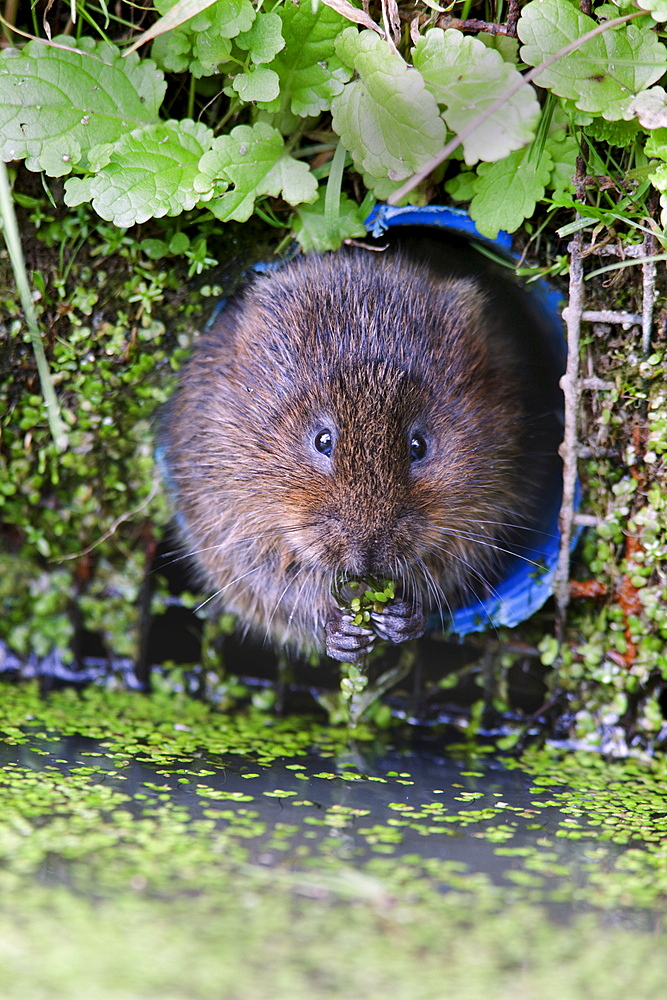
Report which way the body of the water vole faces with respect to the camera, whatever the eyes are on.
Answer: toward the camera

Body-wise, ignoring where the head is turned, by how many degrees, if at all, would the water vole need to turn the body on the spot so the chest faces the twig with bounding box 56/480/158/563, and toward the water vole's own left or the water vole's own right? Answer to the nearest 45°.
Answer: approximately 135° to the water vole's own right
